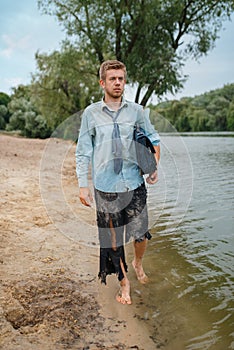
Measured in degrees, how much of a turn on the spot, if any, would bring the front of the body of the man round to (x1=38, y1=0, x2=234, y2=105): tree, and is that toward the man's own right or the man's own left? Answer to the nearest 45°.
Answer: approximately 180°

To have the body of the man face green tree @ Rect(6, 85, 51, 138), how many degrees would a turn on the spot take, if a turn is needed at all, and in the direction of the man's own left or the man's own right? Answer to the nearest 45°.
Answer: approximately 180°

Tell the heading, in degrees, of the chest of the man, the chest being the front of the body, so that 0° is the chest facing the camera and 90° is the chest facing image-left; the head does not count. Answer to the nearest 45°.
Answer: approximately 0°

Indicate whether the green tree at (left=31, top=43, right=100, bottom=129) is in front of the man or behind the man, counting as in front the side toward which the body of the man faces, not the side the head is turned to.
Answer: behind

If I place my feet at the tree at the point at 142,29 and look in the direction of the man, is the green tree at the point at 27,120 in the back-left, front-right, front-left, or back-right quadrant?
back-right
